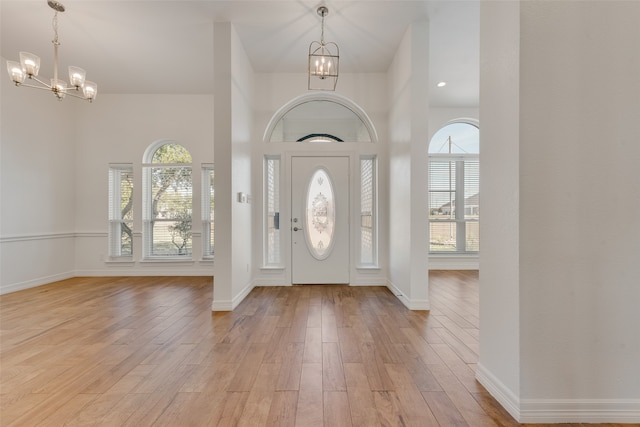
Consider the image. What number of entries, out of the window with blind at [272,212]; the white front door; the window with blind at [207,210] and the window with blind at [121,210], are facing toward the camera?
4

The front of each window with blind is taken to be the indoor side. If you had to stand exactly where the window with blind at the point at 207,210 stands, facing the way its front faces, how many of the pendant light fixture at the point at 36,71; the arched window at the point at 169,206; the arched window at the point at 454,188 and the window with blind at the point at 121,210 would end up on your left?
1

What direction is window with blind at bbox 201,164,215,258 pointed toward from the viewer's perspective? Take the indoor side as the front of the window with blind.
toward the camera

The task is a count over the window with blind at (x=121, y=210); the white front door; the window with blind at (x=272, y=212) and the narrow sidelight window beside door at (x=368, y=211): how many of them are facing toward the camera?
4

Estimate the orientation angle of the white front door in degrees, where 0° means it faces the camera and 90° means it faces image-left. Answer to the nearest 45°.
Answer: approximately 0°

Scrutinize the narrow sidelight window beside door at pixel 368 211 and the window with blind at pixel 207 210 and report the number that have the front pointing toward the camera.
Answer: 2

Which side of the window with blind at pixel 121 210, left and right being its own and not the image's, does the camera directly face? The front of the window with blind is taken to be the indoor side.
front

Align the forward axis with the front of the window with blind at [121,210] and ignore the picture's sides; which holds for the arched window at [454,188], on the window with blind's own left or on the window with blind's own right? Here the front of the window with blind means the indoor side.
on the window with blind's own left

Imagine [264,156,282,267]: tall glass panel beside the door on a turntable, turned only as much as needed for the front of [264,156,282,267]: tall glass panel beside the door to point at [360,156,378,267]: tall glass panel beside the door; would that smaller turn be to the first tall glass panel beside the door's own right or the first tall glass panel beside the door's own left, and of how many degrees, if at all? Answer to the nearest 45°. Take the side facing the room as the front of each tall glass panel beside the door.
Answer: approximately 90° to the first tall glass panel beside the door's own left

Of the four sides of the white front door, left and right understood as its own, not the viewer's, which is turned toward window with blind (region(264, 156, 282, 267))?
right

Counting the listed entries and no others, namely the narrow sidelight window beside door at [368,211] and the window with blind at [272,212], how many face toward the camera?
2

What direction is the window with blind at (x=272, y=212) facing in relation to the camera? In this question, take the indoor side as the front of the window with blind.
toward the camera

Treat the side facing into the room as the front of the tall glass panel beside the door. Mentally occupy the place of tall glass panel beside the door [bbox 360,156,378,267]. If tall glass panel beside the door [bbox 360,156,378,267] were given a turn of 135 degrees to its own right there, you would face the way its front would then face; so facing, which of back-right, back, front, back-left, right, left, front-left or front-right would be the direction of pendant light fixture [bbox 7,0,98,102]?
left

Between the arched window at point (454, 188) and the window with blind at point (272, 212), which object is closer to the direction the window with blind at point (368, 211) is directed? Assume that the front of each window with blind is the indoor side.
the window with blind
